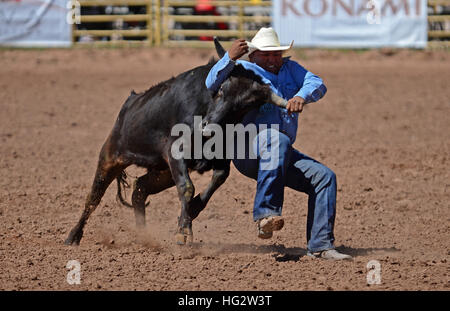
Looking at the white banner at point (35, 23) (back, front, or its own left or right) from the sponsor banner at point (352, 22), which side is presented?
left

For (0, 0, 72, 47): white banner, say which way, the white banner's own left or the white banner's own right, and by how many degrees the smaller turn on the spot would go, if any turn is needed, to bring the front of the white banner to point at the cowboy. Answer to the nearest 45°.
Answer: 0° — it already faces them

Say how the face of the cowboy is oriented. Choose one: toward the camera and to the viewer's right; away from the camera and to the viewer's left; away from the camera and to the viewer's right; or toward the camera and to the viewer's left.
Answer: toward the camera and to the viewer's left

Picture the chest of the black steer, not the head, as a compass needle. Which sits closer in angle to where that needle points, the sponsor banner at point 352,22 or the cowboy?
the cowboy

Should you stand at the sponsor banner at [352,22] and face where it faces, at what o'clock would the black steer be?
The black steer is roughly at 12 o'clock from the sponsor banner.

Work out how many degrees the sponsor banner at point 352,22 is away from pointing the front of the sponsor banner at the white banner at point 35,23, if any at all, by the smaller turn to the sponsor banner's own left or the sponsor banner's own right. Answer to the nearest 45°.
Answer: approximately 90° to the sponsor banner's own right

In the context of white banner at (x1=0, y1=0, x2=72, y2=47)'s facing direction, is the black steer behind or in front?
in front

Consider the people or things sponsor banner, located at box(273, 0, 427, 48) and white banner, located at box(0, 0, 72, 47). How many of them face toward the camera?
2

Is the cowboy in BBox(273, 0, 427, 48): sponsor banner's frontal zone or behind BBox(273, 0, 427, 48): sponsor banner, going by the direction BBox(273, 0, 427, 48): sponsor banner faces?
frontal zone

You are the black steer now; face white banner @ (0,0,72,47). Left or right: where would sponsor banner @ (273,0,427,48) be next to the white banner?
right

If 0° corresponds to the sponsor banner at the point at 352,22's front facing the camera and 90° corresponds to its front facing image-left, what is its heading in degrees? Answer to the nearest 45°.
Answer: approximately 0°

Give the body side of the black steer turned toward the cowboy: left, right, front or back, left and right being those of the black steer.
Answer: front
